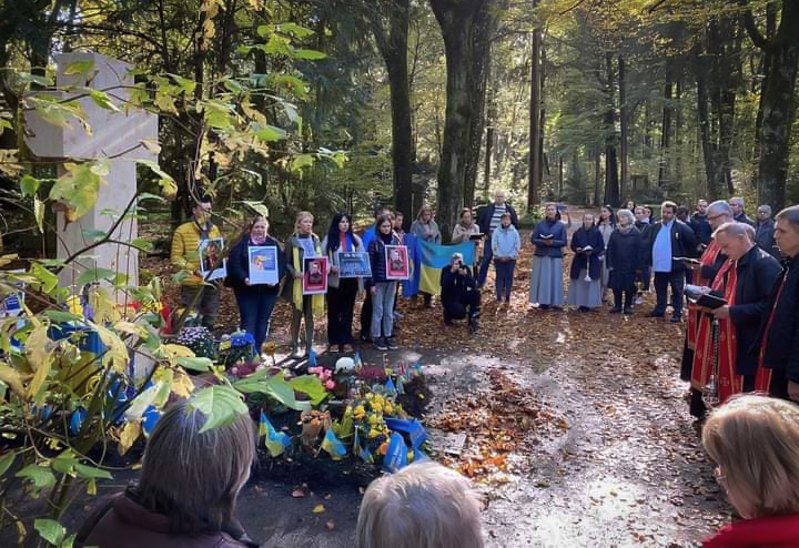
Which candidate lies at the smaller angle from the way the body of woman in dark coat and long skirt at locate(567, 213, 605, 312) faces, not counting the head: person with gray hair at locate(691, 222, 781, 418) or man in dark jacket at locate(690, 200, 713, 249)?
the person with gray hair

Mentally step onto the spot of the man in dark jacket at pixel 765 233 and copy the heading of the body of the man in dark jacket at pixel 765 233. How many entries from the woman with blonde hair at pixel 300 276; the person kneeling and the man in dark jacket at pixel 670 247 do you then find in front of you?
3

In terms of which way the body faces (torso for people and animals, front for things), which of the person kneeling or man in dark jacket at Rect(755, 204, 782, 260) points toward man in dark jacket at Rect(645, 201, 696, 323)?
man in dark jacket at Rect(755, 204, 782, 260)

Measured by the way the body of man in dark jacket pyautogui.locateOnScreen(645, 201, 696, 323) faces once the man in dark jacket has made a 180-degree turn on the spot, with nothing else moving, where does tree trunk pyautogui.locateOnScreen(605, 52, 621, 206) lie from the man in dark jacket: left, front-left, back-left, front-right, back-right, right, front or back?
front-left

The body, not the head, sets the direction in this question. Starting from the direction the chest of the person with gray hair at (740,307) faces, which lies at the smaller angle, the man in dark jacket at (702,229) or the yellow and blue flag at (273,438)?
the yellow and blue flag

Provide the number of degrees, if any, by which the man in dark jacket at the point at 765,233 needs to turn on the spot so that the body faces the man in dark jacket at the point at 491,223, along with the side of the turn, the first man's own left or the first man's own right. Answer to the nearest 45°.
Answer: approximately 45° to the first man's own right

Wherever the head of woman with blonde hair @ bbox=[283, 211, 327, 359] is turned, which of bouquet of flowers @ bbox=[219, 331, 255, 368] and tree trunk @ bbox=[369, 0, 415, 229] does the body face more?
the bouquet of flowers

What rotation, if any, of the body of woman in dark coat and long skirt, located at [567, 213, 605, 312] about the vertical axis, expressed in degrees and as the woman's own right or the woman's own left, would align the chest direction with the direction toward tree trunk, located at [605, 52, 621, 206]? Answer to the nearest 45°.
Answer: approximately 180°

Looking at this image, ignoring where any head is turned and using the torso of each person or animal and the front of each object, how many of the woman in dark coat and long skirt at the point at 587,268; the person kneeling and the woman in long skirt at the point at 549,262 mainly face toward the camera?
3

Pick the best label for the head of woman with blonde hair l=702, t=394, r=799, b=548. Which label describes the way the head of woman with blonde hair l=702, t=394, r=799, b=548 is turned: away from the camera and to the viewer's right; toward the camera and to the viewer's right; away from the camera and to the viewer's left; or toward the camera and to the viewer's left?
away from the camera and to the viewer's left

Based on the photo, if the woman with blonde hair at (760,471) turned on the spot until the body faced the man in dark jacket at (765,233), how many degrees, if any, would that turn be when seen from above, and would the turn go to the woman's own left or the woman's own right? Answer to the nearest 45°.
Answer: approximately 45° to the woman's own right
